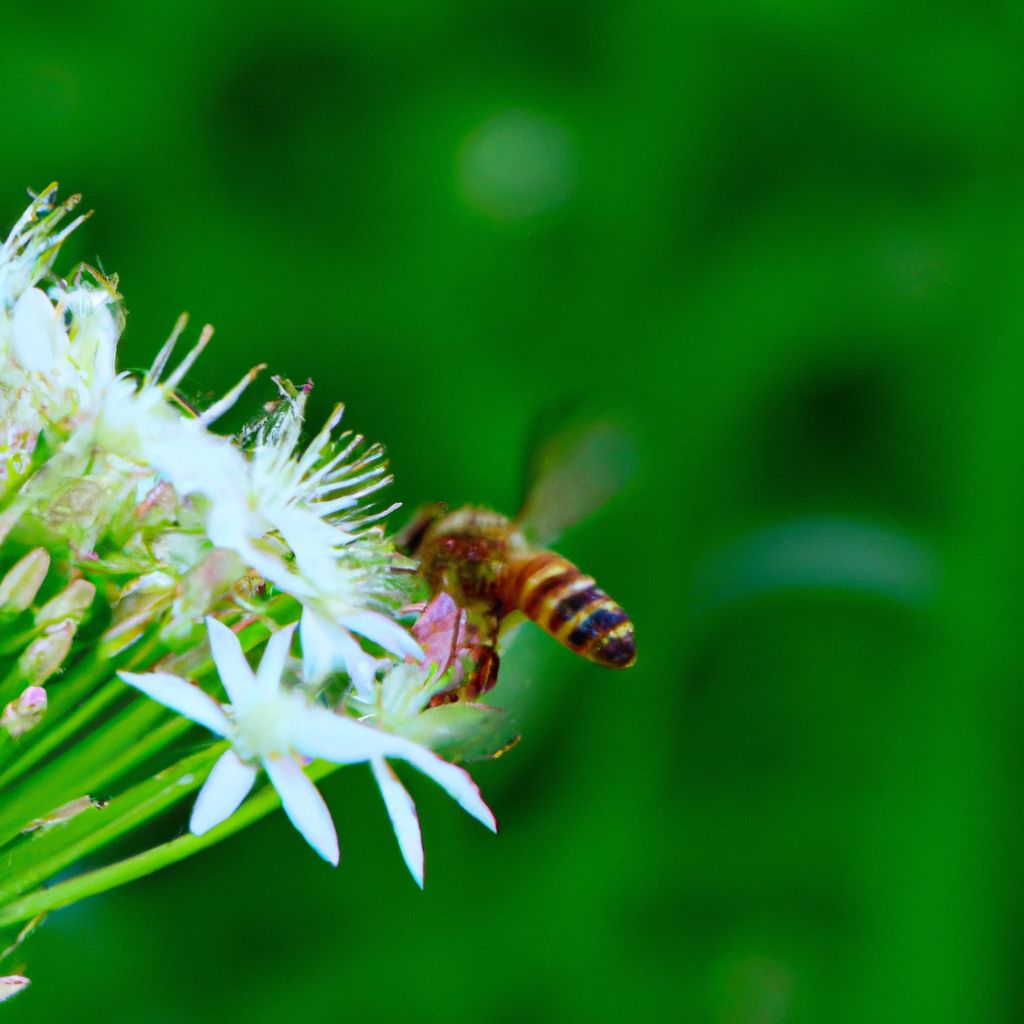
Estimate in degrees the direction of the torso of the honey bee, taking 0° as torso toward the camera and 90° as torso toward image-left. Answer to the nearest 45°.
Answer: approximately 90°

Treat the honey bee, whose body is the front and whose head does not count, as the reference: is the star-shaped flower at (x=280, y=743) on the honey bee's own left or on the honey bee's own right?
on the honey bee's own left
